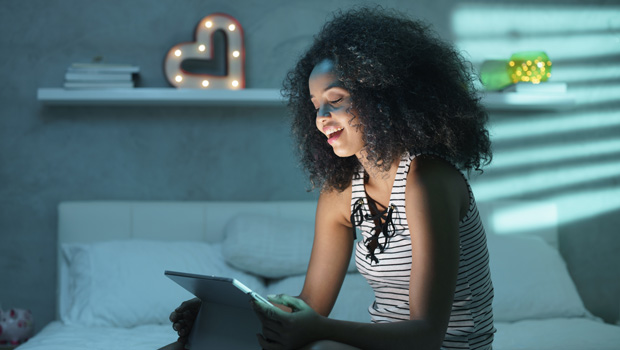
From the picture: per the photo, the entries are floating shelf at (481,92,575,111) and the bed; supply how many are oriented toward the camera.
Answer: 2

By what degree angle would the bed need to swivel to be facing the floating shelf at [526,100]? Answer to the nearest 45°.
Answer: approximately 90° to its left

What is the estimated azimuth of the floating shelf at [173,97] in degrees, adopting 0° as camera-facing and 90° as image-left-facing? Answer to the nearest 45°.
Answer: approximately 0°

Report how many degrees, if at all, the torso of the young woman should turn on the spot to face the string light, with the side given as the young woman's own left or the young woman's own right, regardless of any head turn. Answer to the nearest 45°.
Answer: approximately 180°

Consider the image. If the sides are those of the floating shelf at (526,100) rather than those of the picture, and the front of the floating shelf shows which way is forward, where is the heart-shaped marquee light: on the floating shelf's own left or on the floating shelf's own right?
on the floating shelf's own right

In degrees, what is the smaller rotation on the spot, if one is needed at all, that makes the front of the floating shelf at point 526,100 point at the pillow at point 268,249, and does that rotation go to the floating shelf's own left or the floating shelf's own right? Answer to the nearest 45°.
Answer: approximately 45° to the floating shelf's own right

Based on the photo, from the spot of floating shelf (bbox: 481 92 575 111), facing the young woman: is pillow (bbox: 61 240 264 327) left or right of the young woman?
right

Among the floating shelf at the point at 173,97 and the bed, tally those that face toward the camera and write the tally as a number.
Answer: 2
